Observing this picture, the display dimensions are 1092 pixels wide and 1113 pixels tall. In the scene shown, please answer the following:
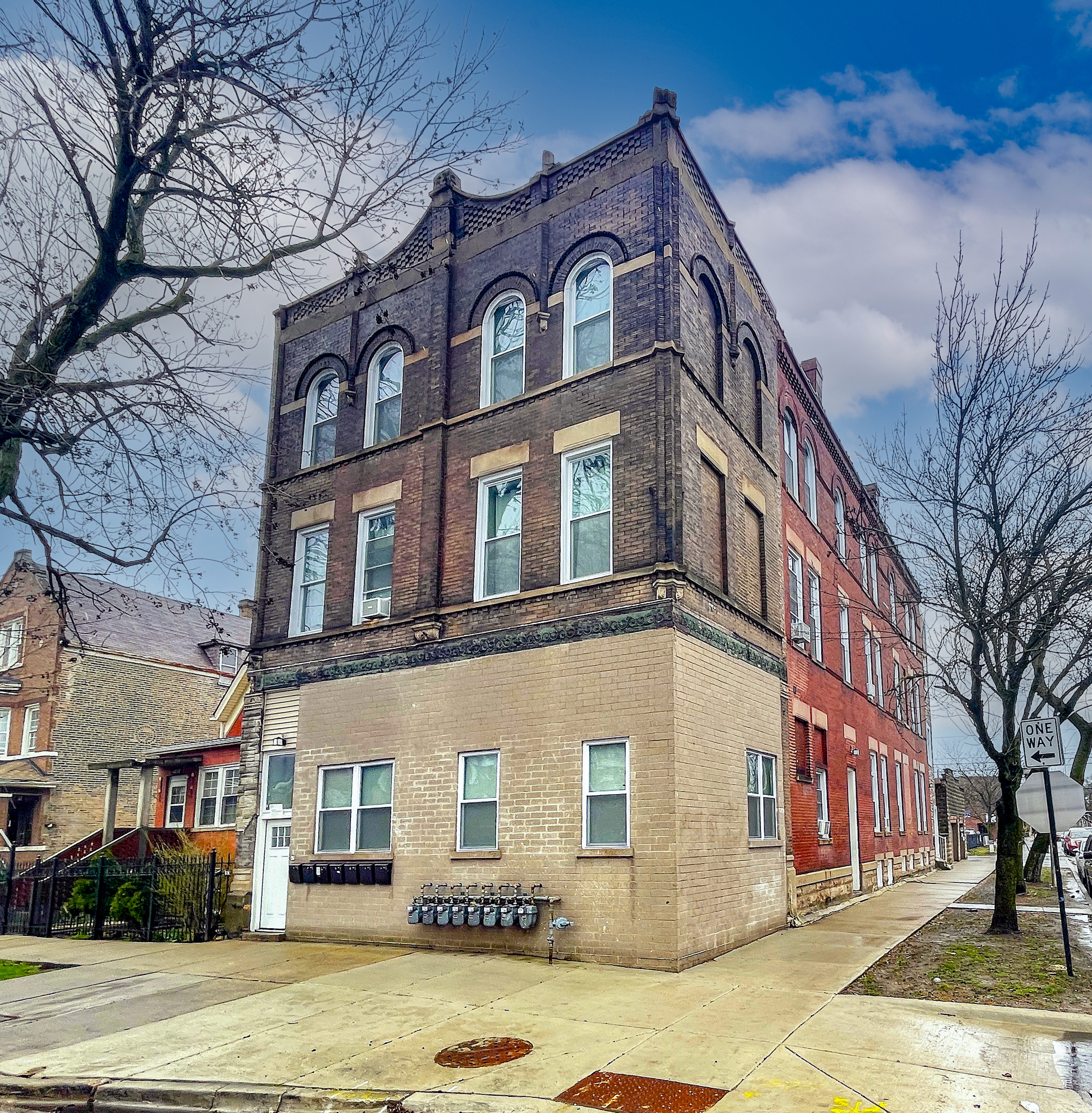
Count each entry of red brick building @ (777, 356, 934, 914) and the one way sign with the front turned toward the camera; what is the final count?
1

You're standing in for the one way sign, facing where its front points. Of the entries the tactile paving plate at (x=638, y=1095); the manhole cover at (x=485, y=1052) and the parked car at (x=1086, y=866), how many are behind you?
1

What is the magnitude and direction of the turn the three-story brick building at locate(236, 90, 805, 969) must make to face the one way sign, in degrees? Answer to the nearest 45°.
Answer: approximately 90° to its left

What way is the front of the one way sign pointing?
toward the camera

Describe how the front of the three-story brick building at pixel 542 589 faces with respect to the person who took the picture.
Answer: facing the viewer and to the left of the viewer

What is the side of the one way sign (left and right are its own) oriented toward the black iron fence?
right

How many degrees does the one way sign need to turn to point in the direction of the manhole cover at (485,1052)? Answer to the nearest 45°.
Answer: approximately 45° to its right

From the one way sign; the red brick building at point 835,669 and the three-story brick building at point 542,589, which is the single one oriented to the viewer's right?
the red brick building

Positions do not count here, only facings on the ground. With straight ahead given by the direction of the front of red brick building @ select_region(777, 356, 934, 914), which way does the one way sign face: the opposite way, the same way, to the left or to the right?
to the right

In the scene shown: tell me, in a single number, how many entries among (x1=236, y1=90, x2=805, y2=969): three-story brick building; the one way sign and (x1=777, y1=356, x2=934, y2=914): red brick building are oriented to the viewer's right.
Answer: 1

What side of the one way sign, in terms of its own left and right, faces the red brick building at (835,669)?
back

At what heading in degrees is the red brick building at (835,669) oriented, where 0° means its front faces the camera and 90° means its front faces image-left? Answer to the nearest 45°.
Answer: approximately 270°

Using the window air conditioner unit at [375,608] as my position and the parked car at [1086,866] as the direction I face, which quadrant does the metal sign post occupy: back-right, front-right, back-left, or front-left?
front-right

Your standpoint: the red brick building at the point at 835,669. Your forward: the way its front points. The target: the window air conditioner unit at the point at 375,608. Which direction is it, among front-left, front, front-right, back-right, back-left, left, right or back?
back-right
